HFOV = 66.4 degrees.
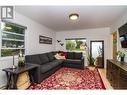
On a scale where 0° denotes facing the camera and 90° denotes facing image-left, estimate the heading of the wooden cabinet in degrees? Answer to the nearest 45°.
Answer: approximately 45°

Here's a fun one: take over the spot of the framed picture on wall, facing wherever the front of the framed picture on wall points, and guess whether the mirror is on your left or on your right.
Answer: on your left

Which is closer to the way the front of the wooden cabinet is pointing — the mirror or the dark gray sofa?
the dark gray sofa

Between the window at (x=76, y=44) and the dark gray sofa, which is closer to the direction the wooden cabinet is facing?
the dark gray sofa

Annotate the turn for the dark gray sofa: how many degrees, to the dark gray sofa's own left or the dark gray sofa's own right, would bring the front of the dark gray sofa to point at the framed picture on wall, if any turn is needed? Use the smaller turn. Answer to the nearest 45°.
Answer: approximately 135° to the dark gray sofa's own left

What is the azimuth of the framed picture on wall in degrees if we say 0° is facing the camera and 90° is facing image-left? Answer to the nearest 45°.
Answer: approximately 315°

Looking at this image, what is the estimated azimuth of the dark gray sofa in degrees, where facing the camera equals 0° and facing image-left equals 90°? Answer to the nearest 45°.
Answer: approximately 315°

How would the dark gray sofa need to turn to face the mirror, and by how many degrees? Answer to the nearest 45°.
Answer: approximately 90° to its left
